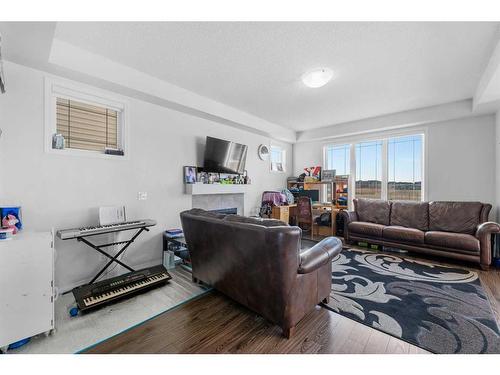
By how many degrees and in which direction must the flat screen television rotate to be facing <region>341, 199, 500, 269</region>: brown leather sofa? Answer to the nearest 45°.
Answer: approximately 45° to its left

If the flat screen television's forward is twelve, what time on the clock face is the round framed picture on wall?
The round framed picture on wall is roughly at 9 o'clock from the flat screen television.

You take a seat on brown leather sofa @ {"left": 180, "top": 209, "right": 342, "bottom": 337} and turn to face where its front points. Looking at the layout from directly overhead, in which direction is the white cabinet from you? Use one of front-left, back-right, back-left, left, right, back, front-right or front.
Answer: back-left

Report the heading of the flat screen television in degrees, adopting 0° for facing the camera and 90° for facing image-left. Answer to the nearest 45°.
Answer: approximately 315°

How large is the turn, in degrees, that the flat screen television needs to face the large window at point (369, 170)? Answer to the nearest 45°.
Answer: approximately 45° to its left

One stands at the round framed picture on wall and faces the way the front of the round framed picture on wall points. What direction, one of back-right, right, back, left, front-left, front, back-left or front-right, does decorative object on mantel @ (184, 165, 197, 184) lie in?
right
